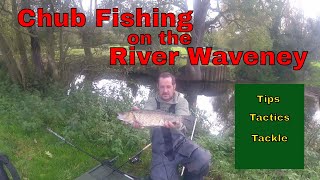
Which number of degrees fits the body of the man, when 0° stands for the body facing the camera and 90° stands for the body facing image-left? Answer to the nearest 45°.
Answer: approximately 0°
